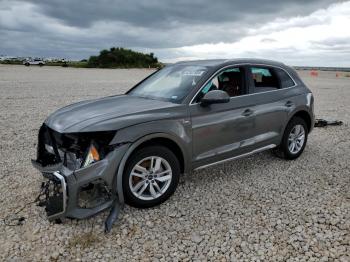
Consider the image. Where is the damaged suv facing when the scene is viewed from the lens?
facing the viewer and to the left of the viewer
